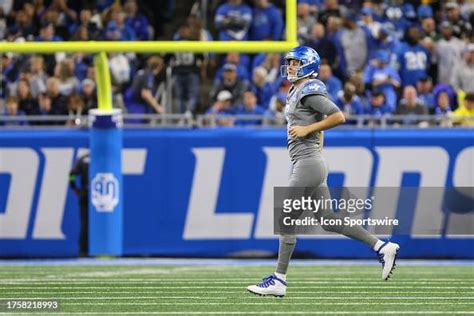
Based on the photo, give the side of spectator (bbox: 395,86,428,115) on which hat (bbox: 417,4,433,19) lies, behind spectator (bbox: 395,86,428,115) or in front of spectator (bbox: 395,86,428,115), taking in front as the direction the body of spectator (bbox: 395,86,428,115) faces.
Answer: behind

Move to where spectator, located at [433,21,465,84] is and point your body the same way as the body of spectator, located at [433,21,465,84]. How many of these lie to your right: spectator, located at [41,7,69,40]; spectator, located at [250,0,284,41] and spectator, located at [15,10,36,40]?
3

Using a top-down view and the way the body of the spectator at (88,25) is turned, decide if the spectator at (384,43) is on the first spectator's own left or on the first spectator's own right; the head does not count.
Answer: on the first spectator's own left

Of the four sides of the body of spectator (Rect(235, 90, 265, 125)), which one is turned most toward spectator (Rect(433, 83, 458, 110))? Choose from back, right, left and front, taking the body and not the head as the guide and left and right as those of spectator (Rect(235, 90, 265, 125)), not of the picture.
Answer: left
